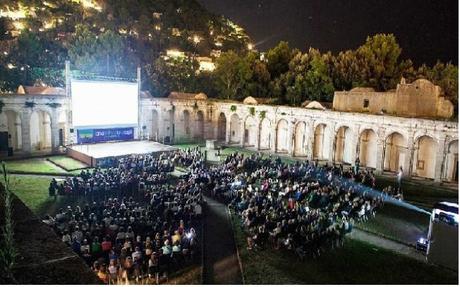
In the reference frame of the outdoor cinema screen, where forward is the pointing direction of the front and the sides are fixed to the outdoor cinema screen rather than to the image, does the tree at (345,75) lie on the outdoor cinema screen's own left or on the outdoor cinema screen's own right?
on the outdoor cinema screen's own left

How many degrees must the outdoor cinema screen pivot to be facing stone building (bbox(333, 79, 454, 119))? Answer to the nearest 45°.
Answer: approximately 45° to its left

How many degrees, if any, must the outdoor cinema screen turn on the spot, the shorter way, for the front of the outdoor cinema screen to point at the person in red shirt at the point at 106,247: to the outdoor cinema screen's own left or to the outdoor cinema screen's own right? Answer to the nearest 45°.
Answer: approximately 45° to the outdoor cinema screen's own right

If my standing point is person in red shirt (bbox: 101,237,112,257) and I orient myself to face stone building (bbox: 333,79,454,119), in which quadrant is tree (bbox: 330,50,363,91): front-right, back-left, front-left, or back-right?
front-left

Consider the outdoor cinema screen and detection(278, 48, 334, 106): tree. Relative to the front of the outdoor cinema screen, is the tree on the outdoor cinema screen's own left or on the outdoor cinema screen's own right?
on the outdoor cinema screen's own left

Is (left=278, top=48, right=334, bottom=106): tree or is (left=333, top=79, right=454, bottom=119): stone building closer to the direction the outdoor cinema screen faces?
the stone building

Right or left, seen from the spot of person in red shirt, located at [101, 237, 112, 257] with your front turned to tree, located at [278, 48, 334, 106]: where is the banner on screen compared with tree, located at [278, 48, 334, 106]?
left
